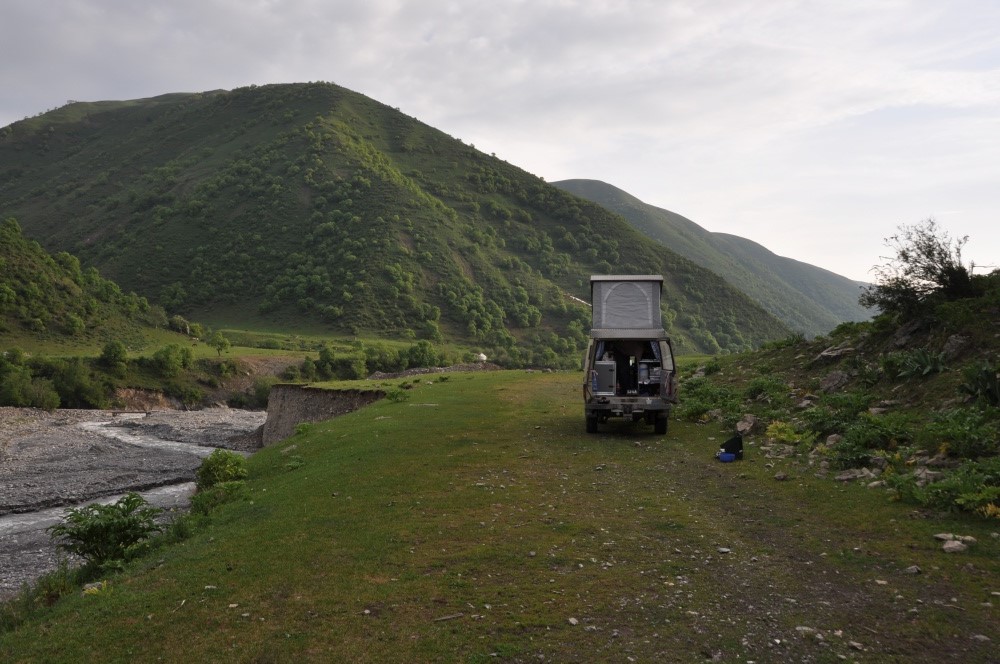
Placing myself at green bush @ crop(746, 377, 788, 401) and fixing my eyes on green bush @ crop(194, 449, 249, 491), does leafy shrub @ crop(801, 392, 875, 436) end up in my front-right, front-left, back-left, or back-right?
front-left

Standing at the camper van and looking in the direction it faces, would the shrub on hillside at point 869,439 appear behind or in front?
behind

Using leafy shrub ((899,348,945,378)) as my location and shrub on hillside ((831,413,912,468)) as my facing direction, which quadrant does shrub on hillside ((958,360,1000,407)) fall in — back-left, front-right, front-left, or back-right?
front-left

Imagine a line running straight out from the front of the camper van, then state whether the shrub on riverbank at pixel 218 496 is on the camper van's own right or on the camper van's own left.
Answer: on the camper van's own left

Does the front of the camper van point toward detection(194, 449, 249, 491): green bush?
no

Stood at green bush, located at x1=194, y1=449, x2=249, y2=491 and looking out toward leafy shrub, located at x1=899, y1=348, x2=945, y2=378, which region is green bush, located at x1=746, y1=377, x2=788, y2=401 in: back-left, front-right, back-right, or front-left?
front-left

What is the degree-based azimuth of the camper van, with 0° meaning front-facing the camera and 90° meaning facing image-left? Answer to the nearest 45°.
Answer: approximately 180°

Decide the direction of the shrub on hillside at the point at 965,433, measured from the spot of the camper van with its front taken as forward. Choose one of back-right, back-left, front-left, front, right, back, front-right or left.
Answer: back-right

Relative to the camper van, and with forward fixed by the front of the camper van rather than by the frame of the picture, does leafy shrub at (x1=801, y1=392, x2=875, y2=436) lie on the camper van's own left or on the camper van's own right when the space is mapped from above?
on the camper van's own right

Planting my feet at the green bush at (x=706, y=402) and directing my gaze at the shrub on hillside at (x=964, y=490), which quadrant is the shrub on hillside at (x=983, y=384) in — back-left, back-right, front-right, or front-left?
front-left

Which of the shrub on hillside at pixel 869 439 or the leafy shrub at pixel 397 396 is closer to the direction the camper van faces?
the leafy shrub

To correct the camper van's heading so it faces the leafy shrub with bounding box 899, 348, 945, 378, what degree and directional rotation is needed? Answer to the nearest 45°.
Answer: approximately 90° to its right

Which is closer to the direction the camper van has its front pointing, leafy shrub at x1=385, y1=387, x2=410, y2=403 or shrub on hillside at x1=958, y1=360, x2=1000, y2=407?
the leafy shrub

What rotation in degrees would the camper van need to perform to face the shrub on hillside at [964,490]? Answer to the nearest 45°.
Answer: approximately 135° to its right

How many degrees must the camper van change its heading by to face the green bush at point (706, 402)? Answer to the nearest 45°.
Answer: approximately 45° to its right

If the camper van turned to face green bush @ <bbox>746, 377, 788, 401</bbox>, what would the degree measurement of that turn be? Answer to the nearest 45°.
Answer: approximately 45° to its right

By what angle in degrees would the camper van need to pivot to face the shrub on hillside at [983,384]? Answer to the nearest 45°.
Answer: approximately 135° to its right

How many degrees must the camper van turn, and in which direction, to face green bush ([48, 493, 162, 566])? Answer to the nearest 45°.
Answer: approximately 135° to its left

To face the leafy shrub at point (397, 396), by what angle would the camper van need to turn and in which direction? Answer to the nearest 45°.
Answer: approximately 45° to its left
